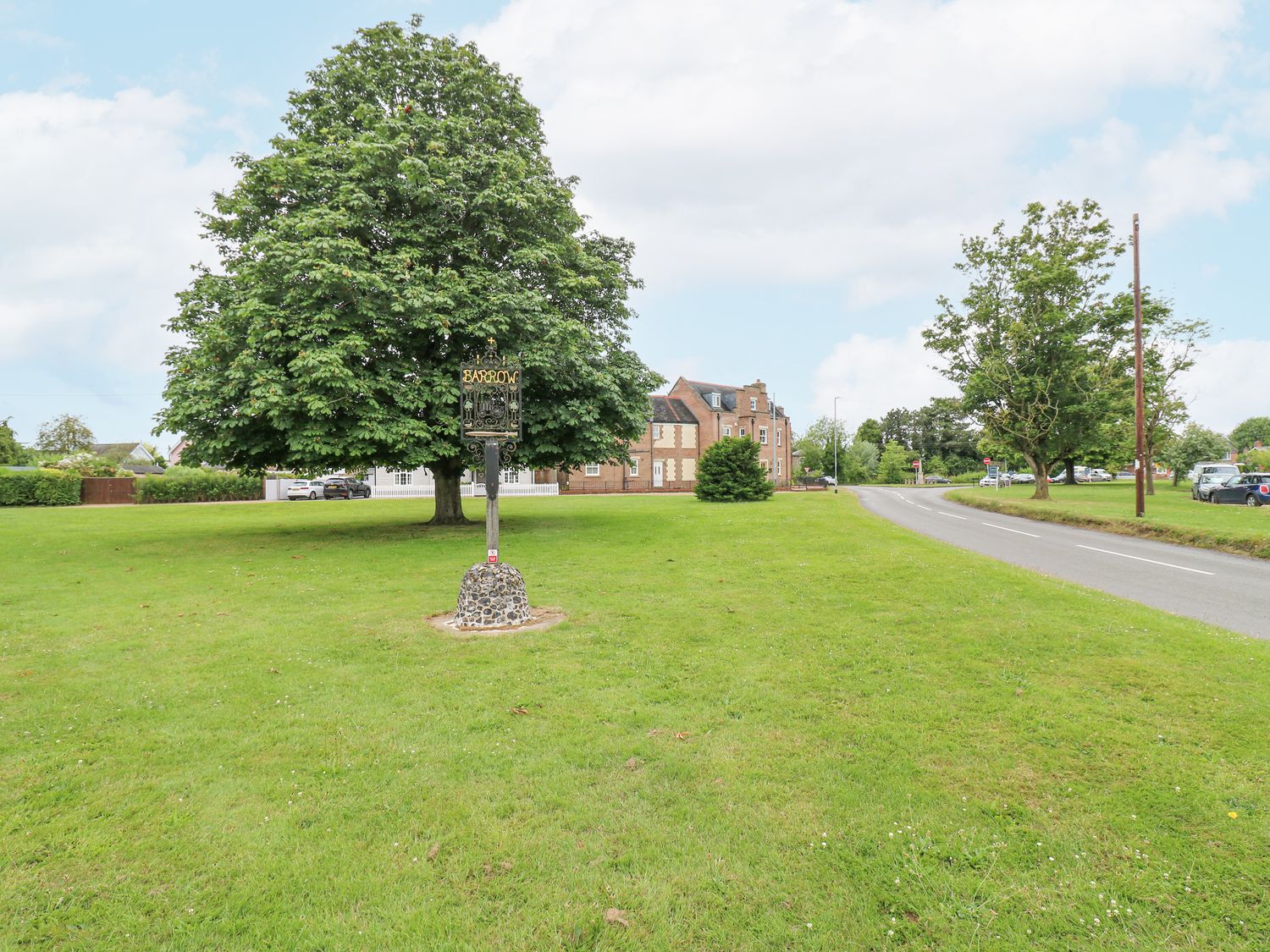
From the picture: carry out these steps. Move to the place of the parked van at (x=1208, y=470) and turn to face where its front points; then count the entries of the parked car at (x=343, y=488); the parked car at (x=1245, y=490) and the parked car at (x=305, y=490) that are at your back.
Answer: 0

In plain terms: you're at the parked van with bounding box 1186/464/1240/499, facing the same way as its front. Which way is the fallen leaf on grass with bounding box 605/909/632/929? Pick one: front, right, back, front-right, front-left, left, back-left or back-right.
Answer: front-left

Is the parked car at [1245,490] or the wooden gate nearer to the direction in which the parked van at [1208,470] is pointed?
the wooden gate

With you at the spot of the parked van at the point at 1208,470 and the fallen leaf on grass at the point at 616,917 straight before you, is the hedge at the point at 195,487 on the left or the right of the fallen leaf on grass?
right

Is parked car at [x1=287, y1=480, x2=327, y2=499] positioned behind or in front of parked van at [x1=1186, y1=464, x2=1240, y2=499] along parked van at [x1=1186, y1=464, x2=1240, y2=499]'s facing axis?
in front

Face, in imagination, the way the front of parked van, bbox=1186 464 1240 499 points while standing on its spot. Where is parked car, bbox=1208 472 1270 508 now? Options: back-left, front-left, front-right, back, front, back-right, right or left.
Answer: front-left

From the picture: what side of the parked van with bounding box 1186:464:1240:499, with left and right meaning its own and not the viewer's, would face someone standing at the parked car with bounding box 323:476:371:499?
right

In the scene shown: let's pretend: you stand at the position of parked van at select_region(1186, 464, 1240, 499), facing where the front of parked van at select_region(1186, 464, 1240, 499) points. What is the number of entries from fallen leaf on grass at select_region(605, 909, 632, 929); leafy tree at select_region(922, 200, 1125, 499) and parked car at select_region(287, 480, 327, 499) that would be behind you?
0

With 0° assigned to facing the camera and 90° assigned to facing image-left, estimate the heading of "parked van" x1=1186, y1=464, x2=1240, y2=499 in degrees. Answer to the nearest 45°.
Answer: approximately 45°

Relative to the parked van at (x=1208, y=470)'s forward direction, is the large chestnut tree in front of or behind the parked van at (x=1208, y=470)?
in front

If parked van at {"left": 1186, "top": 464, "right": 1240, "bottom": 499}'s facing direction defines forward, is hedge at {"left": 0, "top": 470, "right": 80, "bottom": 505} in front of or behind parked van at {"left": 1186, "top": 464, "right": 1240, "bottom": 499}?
in front

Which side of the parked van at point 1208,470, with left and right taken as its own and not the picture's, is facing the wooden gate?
front
